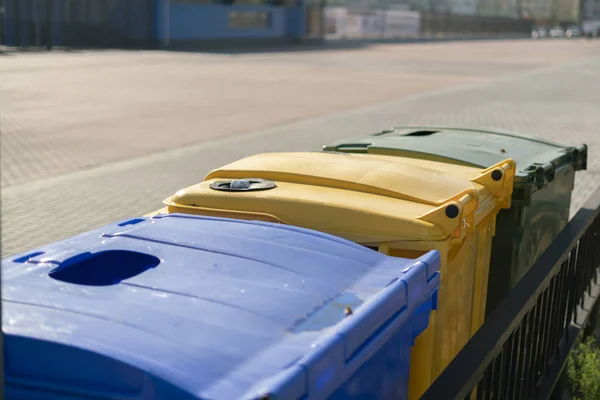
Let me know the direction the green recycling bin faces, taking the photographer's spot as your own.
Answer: facing away from the viewer and to the left of the viewer

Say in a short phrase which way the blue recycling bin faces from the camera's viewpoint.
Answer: facing away from the viewer and to the left of the viewer

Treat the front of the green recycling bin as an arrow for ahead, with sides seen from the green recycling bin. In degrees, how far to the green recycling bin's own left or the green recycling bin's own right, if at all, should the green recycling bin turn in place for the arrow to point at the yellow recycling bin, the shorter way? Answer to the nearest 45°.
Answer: approximately 135° to the green recycling bin's own left

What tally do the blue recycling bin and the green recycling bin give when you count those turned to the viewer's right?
0

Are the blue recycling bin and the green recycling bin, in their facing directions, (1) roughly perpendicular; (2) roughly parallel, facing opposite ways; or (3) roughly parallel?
roughly parallel

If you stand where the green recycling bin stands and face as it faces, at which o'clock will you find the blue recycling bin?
The blue recycling bin is roughly at 8 o'clock from the green recycling bin.

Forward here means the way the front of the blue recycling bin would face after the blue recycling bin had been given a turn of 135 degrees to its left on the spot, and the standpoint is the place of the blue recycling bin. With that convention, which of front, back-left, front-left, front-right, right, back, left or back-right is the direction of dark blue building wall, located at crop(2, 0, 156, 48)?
back

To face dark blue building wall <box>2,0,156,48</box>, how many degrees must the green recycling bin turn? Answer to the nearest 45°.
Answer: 0° — it already faces it
